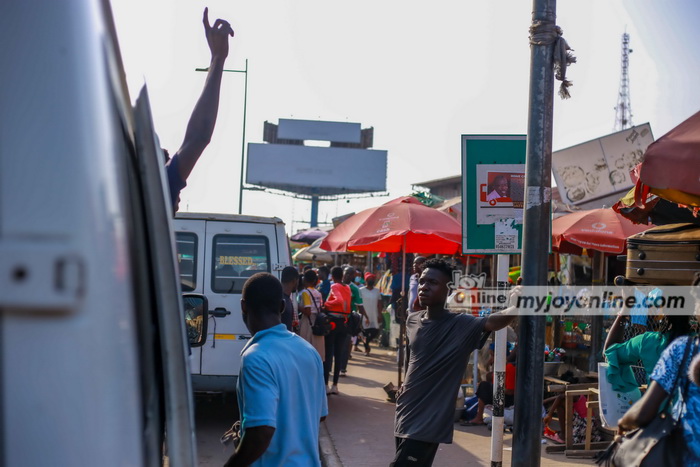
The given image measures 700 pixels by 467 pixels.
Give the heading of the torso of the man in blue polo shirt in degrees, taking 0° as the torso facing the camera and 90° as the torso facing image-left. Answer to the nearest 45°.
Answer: approximately 135°

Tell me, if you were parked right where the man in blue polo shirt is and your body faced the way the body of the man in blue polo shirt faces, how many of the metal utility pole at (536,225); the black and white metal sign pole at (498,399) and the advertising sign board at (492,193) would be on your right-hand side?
3

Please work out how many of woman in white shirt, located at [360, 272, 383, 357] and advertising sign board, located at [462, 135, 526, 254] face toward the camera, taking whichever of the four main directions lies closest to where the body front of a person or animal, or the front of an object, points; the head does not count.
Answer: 2

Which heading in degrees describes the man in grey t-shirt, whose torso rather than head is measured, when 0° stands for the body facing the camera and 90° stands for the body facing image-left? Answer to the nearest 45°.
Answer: approximately 45°

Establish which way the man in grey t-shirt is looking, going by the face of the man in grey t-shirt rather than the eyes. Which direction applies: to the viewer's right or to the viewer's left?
to the viewer's left

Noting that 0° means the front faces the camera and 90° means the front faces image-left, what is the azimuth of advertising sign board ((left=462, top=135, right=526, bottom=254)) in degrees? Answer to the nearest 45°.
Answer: approximately 0°
